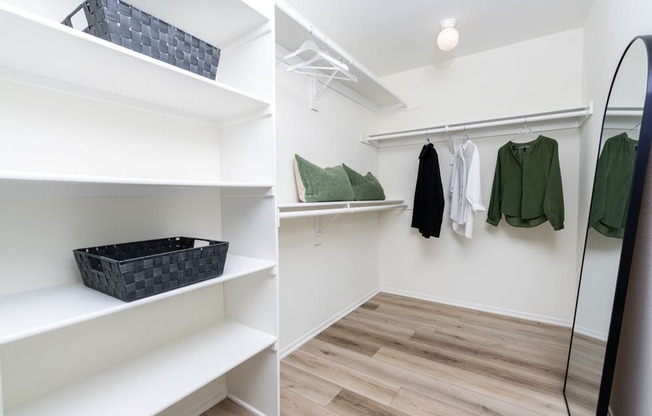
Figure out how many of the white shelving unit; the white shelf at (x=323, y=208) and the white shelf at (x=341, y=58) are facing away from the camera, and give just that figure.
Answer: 0

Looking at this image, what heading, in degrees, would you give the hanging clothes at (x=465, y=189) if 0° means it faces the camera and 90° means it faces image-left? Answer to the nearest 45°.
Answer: approximately 45°

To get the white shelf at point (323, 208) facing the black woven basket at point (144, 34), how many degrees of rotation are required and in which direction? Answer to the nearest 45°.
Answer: approximately 90° to its right

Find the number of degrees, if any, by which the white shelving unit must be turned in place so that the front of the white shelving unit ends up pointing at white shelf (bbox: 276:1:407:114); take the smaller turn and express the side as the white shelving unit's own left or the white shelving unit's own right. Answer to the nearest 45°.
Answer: approximately 45° to the white shelving unit's own left

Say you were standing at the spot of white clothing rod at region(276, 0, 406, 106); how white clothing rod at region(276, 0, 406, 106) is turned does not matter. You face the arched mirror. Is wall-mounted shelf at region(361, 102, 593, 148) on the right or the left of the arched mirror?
left

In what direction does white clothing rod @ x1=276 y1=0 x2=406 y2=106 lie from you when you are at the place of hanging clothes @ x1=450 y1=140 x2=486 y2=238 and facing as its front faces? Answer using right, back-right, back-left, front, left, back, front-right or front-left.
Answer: front

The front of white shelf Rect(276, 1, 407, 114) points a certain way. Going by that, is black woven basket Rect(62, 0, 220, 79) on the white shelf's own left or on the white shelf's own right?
on the white shelf's own right

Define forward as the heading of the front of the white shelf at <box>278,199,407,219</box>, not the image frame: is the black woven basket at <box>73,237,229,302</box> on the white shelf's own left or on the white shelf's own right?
on the white shelf's own right

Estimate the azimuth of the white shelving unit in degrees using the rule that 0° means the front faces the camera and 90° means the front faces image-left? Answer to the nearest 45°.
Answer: approximately 315°

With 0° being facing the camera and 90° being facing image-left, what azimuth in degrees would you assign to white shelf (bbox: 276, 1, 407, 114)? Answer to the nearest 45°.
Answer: approximately 315°

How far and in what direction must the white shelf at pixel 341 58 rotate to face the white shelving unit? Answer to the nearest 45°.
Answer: approximately 90° to its right

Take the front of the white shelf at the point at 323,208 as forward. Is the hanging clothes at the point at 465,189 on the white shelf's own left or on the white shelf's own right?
on the white shelf's own left

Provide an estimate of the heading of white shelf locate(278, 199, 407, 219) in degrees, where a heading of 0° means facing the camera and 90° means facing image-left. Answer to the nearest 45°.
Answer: approximately 315°

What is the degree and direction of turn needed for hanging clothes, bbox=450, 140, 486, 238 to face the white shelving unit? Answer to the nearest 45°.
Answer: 0° — it already faces it
